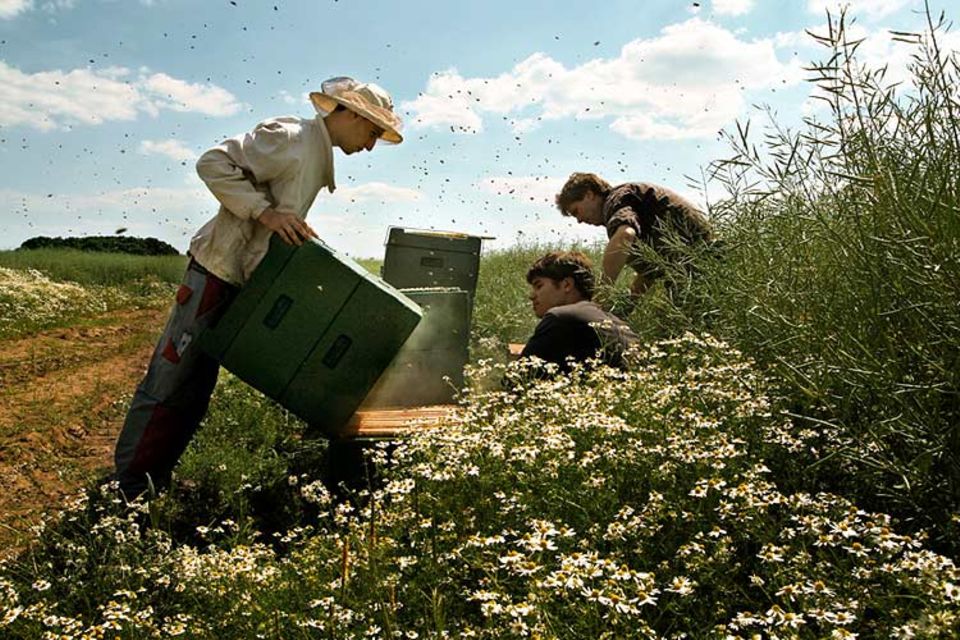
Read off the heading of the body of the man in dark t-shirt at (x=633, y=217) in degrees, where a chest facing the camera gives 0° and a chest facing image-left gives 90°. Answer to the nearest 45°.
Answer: approximately 90°

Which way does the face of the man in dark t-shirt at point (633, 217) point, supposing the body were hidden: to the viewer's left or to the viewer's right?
to the viewer's left

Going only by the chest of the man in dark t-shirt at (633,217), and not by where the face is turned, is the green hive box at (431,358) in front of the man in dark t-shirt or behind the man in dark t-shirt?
in front

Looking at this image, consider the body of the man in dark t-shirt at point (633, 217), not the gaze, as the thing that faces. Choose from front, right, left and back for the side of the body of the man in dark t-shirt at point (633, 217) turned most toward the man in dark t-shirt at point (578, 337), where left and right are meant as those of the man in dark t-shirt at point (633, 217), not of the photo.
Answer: left

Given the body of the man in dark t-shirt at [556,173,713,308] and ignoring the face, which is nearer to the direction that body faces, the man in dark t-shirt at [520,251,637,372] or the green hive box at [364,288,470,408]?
the green hive box

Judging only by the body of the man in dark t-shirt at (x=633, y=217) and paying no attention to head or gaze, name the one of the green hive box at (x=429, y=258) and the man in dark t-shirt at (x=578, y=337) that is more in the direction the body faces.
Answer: the green hive box

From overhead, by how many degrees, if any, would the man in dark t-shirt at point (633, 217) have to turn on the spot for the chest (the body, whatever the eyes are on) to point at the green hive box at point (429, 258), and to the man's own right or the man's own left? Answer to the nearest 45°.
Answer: approximately 45° to the man's own right
